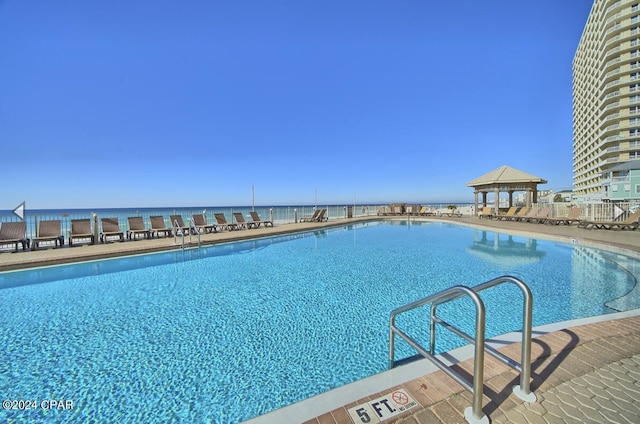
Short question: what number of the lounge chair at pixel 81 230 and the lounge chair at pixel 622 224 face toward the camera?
1

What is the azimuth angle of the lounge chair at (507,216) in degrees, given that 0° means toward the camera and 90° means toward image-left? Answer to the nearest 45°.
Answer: approximately 45°

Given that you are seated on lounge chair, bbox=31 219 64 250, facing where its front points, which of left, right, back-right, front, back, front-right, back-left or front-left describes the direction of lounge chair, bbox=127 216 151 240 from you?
back-left

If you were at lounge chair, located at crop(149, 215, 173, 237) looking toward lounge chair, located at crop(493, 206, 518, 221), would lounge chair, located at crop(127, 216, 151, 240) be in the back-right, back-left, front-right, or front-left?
back-right

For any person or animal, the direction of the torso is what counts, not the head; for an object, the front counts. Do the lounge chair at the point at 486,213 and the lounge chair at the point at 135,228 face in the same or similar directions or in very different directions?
very different directions

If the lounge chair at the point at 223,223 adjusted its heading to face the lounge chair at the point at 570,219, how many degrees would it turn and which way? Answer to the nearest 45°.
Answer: approximately 45° to its left

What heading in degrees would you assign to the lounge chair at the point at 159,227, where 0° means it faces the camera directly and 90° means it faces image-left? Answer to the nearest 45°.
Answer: approximately 315°

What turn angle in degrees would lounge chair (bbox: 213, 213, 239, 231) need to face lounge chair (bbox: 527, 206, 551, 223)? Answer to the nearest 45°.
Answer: approximately 45° to its left

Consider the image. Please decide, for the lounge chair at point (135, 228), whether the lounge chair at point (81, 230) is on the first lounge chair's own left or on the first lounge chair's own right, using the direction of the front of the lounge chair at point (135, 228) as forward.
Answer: on the first lounge chair's own right

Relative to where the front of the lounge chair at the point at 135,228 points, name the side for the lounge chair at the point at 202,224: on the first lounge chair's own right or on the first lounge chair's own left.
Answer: on the first lounge chair's own left

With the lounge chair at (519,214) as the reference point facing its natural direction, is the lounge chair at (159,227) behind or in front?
in front

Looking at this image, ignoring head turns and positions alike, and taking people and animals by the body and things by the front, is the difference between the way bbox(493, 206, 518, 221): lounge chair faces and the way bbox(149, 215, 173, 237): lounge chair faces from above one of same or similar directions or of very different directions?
very different directions

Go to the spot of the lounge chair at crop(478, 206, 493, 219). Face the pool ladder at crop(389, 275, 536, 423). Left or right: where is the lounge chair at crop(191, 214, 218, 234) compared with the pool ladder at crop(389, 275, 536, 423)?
right

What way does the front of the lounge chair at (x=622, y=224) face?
to the viewer's left
